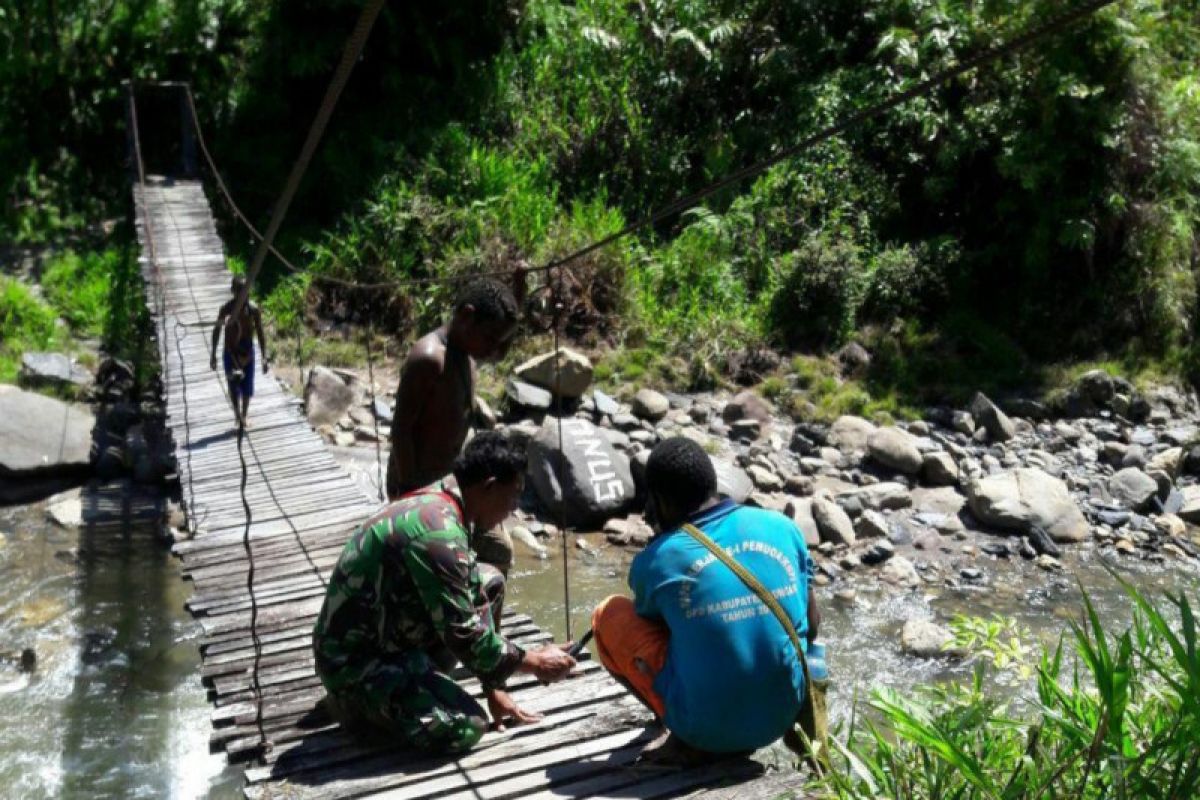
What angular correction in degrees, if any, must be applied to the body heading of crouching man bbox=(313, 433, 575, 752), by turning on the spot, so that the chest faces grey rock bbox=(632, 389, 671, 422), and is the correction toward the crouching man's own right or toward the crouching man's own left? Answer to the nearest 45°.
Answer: approximately 90° to the crouching man's own left

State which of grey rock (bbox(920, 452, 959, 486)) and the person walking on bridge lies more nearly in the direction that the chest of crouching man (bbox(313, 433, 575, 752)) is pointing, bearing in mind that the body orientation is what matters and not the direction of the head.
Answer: the grey rock

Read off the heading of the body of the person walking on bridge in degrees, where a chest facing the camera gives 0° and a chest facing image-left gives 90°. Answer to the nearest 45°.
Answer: approximately 0°

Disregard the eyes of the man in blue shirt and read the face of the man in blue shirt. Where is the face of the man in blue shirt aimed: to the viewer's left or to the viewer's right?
to the viewer's left

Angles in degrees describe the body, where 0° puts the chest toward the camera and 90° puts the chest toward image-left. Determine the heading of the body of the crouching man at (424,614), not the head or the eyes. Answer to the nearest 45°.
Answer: approximately 270°

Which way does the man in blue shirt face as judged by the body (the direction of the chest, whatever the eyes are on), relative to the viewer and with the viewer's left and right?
facing away from the viewer and to the left of the viewer

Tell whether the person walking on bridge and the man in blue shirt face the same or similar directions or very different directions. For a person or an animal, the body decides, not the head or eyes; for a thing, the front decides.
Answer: very different directions

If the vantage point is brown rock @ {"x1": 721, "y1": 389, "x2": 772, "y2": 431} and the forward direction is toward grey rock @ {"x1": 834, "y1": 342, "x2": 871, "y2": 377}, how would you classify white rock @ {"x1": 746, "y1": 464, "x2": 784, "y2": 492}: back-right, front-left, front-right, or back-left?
back-right
